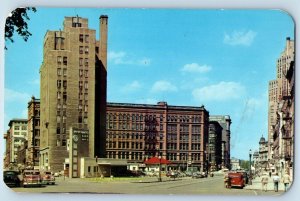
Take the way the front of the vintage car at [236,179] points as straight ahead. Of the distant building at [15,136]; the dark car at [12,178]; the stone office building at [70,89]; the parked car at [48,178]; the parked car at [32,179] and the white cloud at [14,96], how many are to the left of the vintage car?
6

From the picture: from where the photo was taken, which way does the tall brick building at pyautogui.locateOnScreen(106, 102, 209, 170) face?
toward the camera

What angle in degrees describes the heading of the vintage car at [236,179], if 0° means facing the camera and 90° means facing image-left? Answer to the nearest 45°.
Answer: approximately 180°

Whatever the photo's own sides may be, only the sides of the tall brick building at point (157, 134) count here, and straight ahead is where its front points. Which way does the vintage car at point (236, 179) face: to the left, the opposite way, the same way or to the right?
the opposite way

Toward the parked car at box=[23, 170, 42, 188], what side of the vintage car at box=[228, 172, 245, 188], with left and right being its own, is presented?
left

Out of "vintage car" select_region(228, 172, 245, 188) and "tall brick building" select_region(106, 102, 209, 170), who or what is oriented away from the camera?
the vintage car
